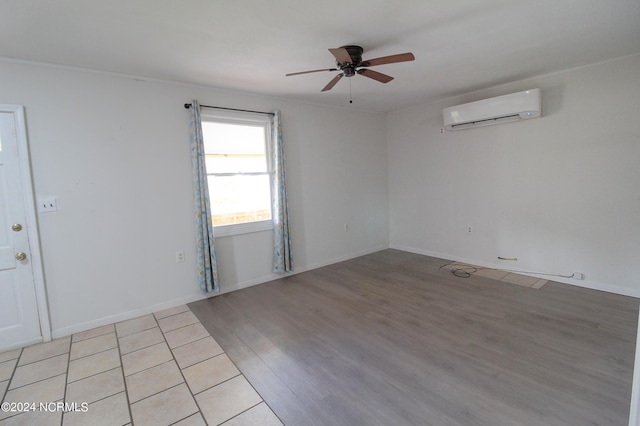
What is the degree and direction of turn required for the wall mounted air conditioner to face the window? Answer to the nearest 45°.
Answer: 0° — it already faces it

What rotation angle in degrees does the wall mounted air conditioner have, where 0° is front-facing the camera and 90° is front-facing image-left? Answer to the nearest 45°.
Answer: approximately 45°

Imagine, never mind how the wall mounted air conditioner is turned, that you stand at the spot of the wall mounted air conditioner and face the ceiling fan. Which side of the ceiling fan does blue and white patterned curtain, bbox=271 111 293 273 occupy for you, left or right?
right

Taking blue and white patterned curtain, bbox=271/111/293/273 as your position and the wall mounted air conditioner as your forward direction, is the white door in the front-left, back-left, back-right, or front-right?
back-right

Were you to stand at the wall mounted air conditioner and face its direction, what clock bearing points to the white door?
The white door is roughly at 12 o'clock from the wall mounted air conditioner.

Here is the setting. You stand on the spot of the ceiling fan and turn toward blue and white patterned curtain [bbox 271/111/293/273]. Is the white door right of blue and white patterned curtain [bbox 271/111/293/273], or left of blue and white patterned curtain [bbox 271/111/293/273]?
left
